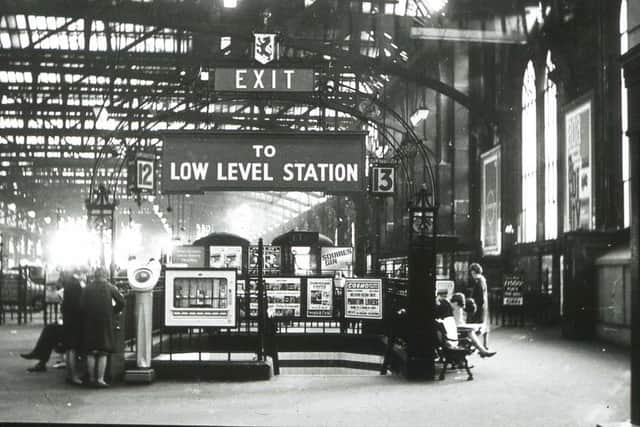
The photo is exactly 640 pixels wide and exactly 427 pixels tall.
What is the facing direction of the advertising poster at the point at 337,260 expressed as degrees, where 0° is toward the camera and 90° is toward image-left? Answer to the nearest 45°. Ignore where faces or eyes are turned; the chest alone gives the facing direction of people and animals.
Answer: approximately 0°

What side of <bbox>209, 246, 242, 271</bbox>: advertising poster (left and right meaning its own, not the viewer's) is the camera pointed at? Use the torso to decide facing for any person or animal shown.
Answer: front

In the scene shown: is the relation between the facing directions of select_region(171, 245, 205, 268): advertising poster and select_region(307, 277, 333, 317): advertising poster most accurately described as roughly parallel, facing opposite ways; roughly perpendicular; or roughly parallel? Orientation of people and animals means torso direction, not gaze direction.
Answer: roughly parallel

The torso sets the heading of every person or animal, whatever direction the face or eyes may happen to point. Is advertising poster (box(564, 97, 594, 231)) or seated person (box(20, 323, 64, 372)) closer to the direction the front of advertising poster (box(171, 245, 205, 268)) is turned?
the seated person

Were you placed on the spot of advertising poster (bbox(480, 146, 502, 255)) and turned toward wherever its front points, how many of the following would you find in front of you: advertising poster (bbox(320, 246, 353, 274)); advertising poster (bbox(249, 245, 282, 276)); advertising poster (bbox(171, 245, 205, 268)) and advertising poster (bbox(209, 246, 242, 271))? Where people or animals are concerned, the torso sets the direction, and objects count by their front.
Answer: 4

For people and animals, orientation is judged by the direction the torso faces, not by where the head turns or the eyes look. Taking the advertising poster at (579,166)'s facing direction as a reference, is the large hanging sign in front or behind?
in front

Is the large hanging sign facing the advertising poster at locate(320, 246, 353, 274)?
no

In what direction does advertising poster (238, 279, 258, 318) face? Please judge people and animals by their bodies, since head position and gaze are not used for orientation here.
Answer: toward the camera

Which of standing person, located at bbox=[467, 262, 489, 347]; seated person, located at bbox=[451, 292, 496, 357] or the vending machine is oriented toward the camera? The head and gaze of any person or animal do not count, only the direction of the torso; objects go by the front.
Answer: the vending machine

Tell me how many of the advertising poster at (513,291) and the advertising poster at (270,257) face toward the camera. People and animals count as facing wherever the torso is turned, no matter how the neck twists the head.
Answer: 2

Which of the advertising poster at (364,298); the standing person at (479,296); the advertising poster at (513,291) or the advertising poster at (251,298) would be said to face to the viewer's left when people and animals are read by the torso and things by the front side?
the standing person

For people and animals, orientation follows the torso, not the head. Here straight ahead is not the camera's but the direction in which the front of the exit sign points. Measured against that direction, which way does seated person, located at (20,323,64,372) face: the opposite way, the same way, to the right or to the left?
to the right

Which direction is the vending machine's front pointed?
toward the camera

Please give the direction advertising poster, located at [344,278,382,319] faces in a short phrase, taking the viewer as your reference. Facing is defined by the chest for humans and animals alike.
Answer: facing the viewer
